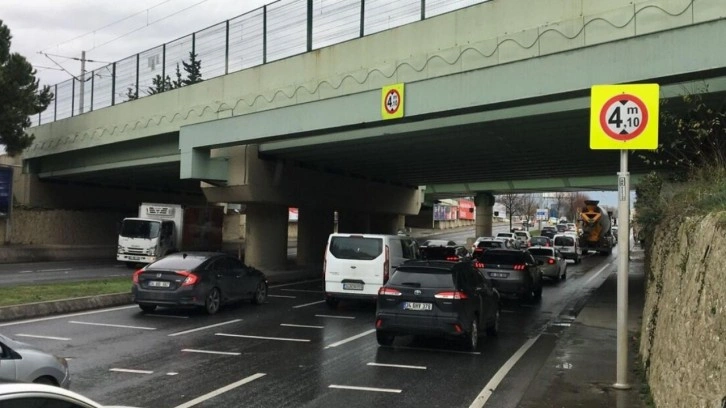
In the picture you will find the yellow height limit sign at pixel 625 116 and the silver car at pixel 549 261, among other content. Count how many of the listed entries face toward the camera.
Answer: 1

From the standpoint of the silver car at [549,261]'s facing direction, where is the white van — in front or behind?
behind

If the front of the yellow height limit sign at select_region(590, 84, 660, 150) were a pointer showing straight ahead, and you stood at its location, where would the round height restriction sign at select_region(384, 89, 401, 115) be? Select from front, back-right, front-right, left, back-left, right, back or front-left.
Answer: back-right

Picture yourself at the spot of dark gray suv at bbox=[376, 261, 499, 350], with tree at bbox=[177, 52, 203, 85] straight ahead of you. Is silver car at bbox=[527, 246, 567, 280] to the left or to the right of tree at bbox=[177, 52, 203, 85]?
right

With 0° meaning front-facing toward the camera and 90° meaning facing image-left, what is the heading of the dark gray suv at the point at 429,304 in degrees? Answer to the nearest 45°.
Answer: approximately 225°

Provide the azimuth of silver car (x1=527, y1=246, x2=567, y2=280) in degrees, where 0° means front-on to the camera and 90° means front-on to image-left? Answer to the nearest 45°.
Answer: approximately 225°

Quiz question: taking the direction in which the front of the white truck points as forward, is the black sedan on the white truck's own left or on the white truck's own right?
on the white truck's own left

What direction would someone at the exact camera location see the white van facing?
facing away from the viewer and to the right of the viewer

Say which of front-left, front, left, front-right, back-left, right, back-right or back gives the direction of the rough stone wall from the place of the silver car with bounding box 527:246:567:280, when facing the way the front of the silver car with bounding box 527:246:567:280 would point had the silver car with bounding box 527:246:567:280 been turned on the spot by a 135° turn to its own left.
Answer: left

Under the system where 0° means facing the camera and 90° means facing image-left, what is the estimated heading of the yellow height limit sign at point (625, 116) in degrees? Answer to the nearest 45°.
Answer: approximately 0°

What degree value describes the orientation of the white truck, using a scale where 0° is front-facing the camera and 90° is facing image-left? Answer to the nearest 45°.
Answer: approximately 45°

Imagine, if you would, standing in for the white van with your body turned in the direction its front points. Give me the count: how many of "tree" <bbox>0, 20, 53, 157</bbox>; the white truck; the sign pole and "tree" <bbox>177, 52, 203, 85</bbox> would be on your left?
3

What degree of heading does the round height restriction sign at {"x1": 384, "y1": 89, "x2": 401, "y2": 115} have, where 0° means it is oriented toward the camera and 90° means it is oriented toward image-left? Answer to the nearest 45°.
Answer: approximately 45°
